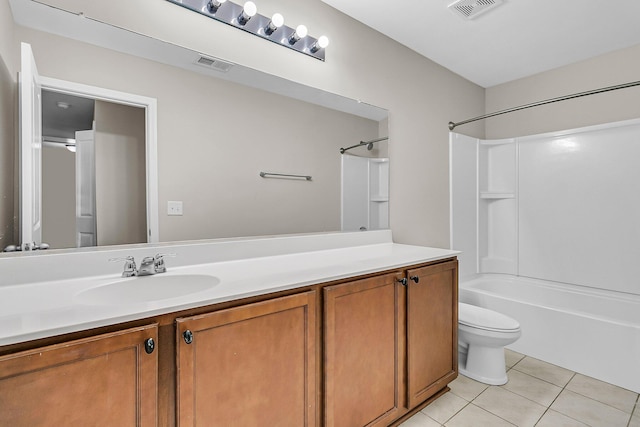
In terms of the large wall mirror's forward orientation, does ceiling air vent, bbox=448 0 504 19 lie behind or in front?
in front

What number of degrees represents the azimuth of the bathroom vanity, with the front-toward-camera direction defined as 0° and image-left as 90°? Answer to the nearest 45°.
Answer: approximately 315°

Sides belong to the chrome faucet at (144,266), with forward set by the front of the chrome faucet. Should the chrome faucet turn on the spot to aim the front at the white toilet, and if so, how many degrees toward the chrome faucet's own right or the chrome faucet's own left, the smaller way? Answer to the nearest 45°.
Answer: approximately 90° to the chrome faucet's own left

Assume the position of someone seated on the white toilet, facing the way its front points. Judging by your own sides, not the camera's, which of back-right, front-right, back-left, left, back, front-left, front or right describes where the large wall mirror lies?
right

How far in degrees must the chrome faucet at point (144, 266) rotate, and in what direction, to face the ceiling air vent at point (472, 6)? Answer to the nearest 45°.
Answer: approximately 90° to its left

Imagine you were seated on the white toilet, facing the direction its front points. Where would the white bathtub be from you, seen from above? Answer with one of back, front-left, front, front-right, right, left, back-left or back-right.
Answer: left

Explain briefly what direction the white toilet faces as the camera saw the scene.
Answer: facing the viewer and to the right of the viewer

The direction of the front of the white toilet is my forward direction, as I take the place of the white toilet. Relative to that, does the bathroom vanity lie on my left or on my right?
on my right

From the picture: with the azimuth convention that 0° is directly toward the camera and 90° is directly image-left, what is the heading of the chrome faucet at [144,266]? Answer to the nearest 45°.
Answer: approximately 0°
